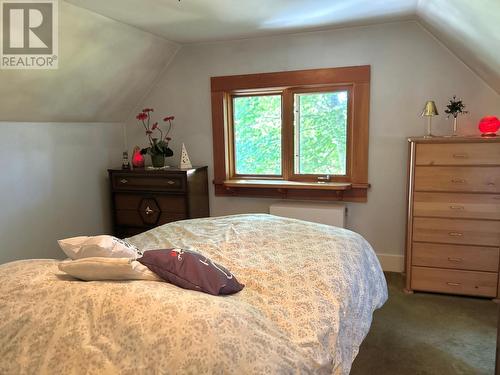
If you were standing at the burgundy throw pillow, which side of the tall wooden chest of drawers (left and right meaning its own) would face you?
front

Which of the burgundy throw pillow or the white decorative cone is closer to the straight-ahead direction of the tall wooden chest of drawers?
the burgundy throw pillow

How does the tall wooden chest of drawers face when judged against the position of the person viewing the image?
facing the viewer

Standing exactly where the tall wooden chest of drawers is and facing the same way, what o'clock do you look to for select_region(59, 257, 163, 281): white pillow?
The white pillow is roughly at 1 o'clock from the tall wooden chest of drawers.

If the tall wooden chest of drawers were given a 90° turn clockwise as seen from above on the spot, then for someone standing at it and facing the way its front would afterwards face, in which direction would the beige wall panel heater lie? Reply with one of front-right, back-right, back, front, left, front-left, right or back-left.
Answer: front

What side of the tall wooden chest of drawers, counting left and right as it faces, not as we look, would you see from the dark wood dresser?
right

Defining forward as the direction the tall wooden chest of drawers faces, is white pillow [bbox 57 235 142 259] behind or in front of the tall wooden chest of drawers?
in front

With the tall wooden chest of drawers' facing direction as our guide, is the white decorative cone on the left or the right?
on its right

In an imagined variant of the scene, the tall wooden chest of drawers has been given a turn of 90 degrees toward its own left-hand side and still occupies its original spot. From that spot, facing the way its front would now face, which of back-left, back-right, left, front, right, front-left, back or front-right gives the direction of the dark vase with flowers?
back
